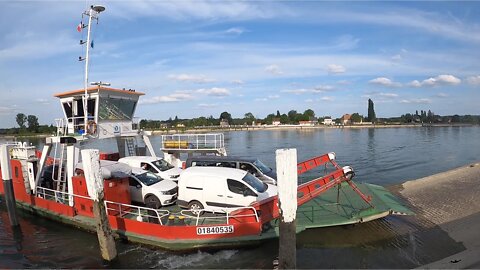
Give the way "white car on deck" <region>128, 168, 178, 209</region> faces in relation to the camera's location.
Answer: facing the viewer and to the right of the viewer

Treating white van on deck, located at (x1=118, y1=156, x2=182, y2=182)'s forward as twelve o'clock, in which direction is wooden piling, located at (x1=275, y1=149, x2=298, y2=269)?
The wooden piling is roughly at 1 o'clock from the white van on deck.

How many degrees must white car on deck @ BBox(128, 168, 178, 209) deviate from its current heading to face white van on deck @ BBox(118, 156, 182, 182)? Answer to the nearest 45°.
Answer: approximately 135° to its left

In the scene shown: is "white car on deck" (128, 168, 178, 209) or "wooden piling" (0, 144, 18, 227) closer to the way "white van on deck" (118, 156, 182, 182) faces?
the white car on deck

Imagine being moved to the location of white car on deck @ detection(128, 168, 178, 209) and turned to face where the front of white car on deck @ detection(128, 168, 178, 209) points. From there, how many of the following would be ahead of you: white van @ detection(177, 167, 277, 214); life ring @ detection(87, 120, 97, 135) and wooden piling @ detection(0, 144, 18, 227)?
1

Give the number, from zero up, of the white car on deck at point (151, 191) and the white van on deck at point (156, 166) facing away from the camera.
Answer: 0

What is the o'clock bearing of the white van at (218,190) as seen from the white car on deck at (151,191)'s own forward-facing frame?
The white van is roughly at 12 o'clock from the white car on deck.

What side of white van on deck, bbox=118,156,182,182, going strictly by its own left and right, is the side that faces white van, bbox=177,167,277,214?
front

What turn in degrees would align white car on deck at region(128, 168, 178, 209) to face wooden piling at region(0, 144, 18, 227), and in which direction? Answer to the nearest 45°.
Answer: approximately 135° to its right

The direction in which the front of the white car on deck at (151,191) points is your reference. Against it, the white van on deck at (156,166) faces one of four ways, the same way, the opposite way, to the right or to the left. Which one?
the same way

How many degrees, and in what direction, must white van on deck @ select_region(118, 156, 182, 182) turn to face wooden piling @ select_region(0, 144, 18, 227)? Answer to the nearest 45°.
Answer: approximately 135° to its right

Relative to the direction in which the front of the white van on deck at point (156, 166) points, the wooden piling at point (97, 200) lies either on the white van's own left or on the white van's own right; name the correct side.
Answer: on the white van's own right

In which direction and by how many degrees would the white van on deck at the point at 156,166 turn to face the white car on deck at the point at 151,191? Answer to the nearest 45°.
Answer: approximately 45° to its right

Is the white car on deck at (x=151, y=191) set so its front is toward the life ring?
no

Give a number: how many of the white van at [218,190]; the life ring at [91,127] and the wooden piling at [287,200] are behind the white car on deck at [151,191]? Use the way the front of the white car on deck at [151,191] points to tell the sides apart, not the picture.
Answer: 1
